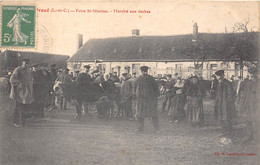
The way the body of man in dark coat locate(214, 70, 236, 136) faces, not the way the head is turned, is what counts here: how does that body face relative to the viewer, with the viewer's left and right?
facing to the left of the viewer

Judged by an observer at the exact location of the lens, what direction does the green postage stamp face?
facing the viewer
